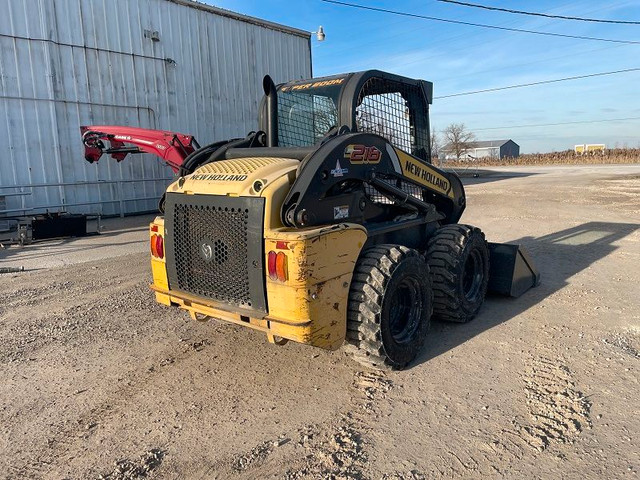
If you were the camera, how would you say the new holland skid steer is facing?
facing away from the viewer and to the right of the viewer

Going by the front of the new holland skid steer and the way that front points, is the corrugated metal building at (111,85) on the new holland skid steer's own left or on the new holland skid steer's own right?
on the new holland skid steer's own left

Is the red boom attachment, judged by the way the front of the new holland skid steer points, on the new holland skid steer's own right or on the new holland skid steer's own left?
on the new holland skid steer's own left
